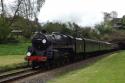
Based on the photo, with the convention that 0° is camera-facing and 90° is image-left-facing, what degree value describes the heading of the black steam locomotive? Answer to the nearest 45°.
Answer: approximately 45°
